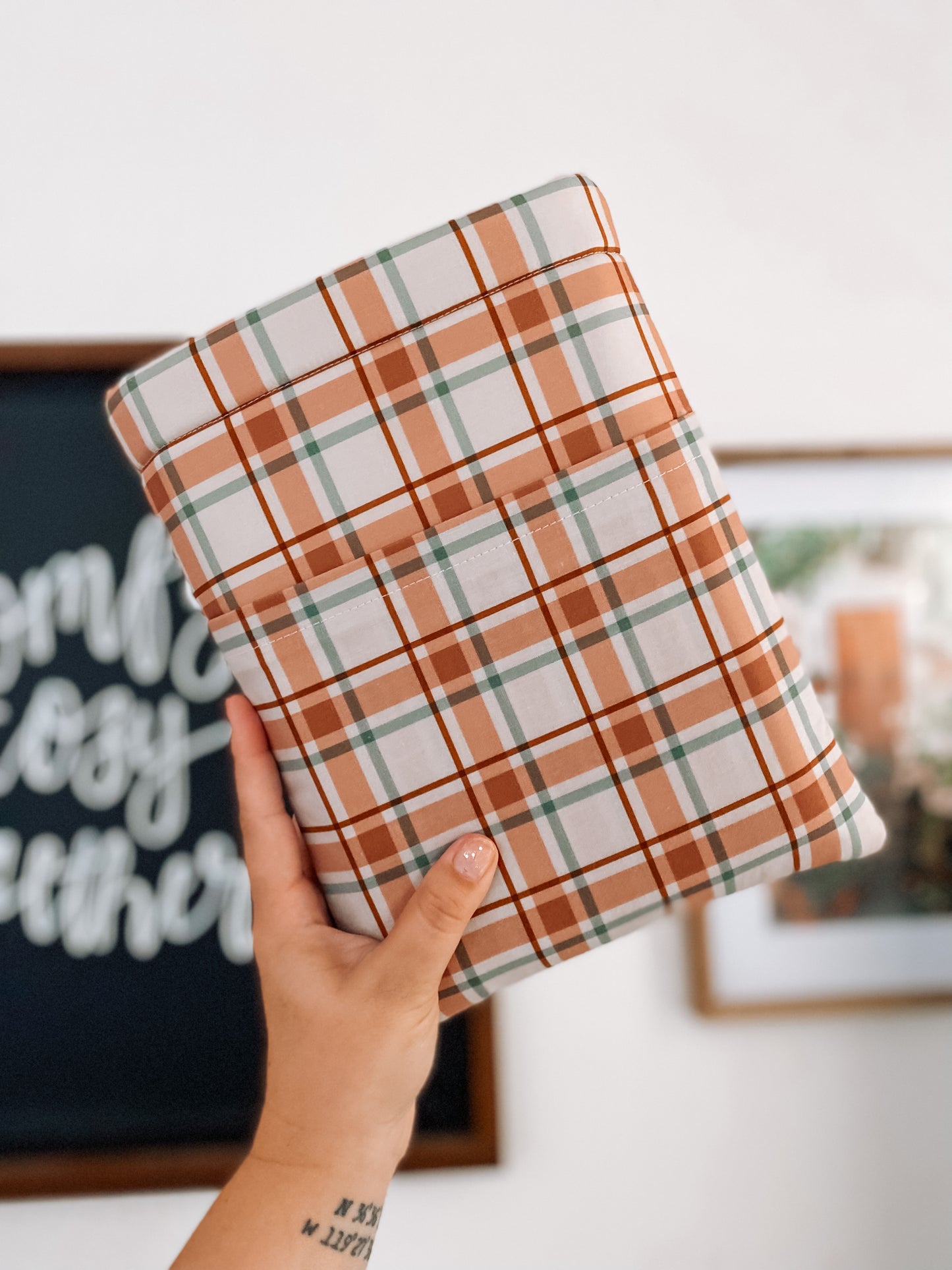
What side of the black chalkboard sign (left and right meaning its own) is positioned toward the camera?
front

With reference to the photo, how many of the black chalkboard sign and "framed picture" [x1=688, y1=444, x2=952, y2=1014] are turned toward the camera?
2

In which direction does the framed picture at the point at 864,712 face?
toward the camera
